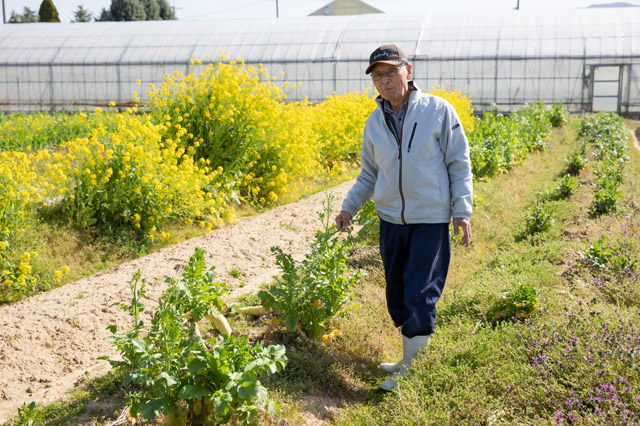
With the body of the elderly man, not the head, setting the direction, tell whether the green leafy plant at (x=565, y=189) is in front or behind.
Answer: behind

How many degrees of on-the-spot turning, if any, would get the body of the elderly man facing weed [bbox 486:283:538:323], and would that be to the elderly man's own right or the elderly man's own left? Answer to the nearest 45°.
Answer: approximately 180°

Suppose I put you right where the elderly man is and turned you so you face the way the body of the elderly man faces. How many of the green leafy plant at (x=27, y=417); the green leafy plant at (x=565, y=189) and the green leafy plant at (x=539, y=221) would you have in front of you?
1

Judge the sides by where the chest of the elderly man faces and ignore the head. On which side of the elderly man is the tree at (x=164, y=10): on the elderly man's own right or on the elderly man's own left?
on the elderly man's own right

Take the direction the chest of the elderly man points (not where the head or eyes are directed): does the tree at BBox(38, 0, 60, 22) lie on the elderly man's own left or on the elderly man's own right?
on the elderly man's own right

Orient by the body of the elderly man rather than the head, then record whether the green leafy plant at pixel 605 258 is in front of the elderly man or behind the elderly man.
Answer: behind

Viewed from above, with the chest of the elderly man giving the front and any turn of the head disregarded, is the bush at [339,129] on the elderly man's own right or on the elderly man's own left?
on the elderly man's own right

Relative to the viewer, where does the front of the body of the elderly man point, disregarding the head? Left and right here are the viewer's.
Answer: facing the viewer and to the left of the viewer

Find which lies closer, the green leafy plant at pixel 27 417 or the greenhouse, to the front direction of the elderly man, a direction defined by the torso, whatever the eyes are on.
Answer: the green leafy plant
